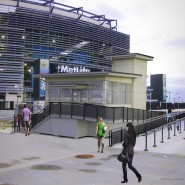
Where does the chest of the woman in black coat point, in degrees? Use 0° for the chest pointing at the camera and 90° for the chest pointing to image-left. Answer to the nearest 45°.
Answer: approximately 90°

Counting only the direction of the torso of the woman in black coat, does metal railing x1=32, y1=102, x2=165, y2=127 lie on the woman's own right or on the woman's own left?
on the woman's own right
